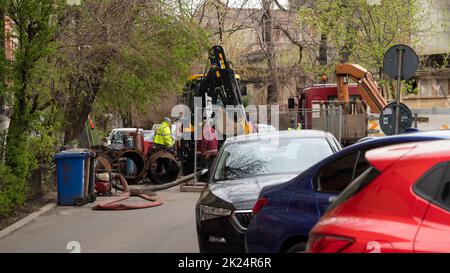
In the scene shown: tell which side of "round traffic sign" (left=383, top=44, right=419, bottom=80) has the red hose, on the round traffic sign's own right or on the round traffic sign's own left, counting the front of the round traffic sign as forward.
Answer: on the round traffic sign's own left

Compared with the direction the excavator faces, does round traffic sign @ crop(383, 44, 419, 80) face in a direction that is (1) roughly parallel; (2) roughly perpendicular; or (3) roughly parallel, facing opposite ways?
roughly parallel, facing opposite ways

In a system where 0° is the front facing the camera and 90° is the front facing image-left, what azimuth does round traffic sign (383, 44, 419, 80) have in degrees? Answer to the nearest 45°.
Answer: approximately 180°

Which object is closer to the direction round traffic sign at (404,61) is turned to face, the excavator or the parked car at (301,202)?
the excavator
